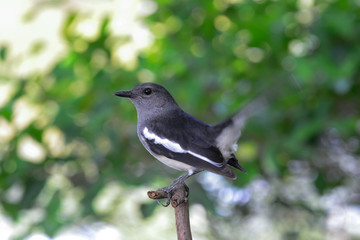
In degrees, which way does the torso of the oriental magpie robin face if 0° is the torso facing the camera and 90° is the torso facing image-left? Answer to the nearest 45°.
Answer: approximately 90°
